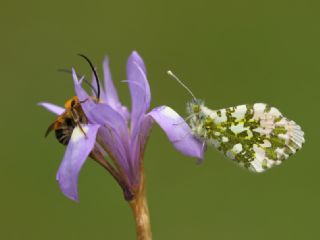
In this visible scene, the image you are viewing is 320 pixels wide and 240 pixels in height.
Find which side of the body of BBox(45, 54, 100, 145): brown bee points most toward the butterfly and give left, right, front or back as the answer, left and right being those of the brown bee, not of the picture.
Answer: front

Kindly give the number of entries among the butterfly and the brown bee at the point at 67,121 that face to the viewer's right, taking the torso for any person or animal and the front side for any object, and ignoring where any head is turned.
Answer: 1

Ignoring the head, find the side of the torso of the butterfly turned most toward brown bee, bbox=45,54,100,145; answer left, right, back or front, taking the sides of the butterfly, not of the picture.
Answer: front

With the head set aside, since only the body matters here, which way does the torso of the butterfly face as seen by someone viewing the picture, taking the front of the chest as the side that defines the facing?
to the viewer's left

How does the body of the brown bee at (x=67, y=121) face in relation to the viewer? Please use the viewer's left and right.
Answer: facing to the right of the viewer

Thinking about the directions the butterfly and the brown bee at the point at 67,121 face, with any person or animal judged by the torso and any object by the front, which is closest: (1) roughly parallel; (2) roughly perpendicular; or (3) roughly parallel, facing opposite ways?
roughly parallel, facing opposite ways
